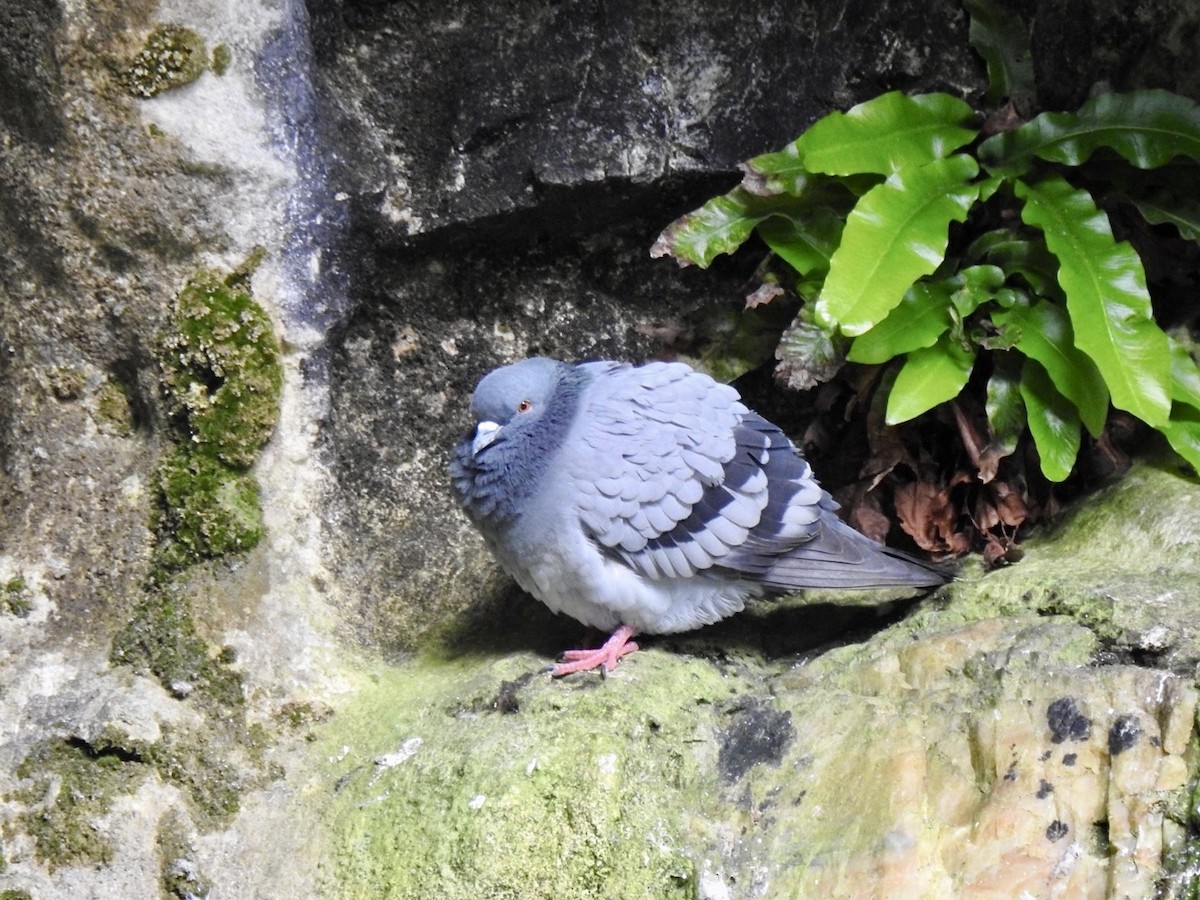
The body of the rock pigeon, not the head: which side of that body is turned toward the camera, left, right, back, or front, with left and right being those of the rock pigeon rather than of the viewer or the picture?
left
